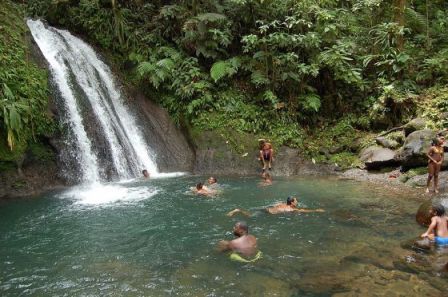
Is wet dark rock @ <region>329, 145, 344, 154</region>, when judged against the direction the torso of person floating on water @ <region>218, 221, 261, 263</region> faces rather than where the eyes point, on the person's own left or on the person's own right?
on the person's own right

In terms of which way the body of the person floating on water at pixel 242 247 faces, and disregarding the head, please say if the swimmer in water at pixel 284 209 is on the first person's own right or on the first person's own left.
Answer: on the first person's own right

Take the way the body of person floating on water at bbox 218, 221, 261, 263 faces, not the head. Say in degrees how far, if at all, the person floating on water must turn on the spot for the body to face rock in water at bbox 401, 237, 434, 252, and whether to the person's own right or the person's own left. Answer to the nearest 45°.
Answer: approximately 135° to the person's own right

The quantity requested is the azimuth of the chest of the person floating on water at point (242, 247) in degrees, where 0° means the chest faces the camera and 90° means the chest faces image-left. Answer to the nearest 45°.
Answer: approximately 135°

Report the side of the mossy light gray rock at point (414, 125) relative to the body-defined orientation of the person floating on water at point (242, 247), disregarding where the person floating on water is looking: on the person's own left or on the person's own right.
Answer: on the person's own right

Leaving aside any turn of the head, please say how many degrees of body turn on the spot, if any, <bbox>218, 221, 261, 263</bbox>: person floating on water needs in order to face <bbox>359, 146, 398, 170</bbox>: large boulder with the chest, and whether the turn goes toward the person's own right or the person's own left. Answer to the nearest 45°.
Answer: approximately 90° to the person's own right
